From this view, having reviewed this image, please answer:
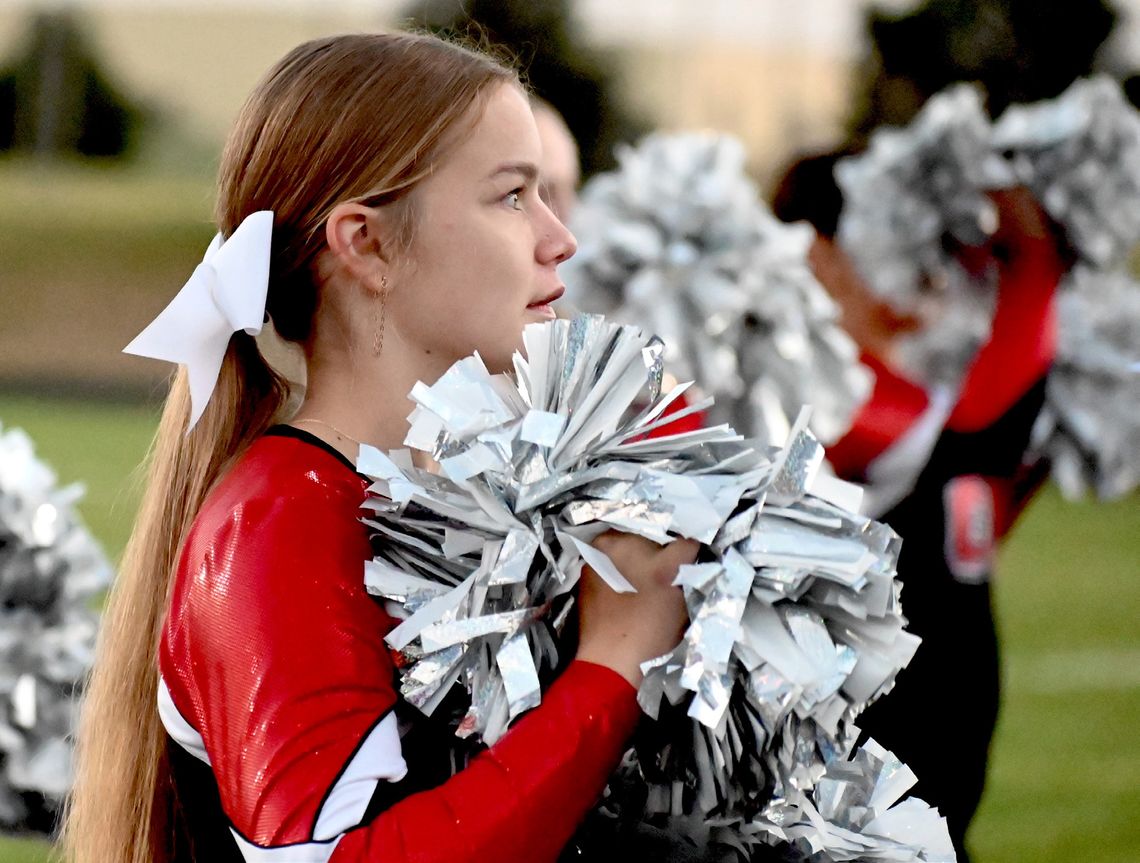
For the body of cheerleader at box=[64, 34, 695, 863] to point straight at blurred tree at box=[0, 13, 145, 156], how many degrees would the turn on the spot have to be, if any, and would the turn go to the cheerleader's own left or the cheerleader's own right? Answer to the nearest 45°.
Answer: approximately 90° to the cheerleader's own left

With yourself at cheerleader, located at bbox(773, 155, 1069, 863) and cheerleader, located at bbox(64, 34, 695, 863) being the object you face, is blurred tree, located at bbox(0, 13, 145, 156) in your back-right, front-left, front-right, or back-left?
back-right

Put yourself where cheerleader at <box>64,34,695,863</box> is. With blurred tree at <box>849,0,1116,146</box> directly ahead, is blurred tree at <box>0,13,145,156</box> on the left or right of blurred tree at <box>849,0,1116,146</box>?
left

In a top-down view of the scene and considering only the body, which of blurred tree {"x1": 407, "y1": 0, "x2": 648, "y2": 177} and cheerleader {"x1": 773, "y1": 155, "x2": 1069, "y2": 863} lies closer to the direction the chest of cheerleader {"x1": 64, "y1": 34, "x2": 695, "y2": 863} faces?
the cheerleader

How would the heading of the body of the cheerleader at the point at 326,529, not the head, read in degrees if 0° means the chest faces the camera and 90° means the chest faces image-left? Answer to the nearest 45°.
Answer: approximately 270°

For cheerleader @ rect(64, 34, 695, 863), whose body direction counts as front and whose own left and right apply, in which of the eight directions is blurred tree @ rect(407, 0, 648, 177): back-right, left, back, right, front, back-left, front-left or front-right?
left

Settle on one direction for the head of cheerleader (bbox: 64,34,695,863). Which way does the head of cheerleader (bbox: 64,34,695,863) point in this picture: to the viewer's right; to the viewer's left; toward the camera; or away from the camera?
to the viewer's right

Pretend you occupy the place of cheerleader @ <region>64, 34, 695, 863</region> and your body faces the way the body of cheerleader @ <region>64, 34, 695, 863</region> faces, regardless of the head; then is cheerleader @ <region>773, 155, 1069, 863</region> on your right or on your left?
on your left

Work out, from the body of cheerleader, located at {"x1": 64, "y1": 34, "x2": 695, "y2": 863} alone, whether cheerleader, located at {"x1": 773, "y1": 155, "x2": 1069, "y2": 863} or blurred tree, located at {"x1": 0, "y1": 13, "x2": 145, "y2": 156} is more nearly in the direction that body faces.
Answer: the cheerleader

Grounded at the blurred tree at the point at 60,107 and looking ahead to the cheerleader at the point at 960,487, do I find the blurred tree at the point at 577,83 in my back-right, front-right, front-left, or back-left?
front-left

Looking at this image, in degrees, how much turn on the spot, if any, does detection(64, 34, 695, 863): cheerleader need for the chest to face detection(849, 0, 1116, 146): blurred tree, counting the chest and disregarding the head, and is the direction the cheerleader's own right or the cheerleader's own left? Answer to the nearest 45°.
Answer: approximately 90° to the cheerleader's own left
